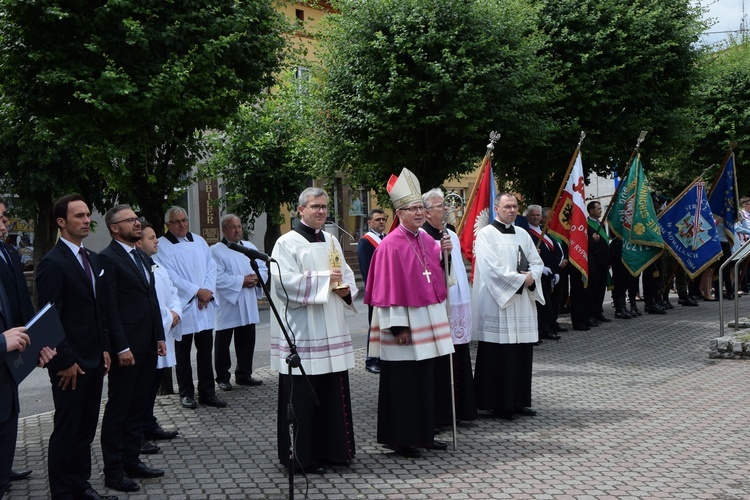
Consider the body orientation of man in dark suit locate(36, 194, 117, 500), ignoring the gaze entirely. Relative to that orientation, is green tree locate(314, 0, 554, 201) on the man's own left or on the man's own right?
on the man's own left

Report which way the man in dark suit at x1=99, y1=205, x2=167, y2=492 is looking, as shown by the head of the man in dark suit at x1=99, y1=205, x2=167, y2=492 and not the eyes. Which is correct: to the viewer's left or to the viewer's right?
to the viewer's right

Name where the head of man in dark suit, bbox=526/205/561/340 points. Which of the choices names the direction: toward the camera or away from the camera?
toward the camera

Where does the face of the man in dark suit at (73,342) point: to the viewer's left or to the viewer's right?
to the viewer's right

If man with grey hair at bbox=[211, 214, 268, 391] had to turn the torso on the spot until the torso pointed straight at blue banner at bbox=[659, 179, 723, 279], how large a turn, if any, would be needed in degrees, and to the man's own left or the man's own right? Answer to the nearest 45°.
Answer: approximately 90° to the man's own left

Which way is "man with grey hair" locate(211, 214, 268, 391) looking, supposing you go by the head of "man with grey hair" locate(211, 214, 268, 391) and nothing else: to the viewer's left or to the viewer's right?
to the viewer's right

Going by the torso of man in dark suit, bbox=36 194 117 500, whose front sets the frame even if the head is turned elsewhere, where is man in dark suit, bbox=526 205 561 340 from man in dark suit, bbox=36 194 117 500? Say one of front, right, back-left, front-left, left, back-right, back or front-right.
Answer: left

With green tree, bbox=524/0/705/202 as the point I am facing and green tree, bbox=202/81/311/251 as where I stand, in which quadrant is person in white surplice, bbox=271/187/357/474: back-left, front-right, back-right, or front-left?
front-right

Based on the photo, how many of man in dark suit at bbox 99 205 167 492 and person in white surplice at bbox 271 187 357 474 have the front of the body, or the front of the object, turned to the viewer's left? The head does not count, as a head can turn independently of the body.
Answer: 0

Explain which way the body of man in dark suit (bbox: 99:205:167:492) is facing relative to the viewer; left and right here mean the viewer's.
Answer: facing the viewer and to the right of the viewer

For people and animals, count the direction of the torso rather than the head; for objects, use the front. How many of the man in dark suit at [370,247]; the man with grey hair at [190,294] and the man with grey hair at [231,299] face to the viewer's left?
0

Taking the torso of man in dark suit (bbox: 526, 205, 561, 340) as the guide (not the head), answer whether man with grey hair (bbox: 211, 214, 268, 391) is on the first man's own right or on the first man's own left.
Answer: on the first man's own right

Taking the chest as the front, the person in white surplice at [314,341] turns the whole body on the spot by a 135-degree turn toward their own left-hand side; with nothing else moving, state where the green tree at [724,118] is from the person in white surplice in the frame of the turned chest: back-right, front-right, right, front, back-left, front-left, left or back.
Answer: front-right

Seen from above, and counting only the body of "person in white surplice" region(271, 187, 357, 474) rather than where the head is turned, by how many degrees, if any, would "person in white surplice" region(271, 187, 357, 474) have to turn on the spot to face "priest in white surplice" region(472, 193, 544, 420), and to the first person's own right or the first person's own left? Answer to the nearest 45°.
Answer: approximately 90° to the first person's own left
